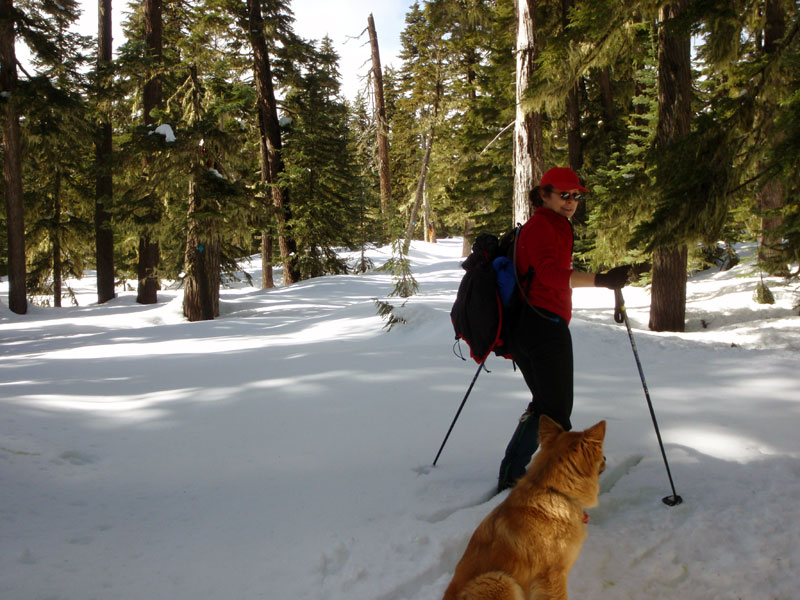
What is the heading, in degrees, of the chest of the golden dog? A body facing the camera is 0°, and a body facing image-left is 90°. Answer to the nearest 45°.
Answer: approximately 225°

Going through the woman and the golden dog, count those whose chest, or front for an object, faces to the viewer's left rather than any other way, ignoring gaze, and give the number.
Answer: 0

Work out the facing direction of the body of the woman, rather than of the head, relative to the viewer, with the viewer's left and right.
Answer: facing to the right of the viewer

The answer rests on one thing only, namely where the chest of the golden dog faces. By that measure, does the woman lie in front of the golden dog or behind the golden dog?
in front

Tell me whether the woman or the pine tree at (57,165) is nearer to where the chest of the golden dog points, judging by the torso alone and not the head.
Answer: the woman

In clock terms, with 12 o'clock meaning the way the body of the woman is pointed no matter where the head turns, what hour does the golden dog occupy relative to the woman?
The golden dog is roughly at 3 o'clock from the woman.

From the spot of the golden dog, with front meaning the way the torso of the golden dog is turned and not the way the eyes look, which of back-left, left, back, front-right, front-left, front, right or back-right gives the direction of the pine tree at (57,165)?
left

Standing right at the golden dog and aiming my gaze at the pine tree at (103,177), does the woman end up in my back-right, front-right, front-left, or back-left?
front-right

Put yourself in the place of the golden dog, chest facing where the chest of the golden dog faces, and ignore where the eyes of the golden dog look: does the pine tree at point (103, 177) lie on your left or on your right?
on your left
